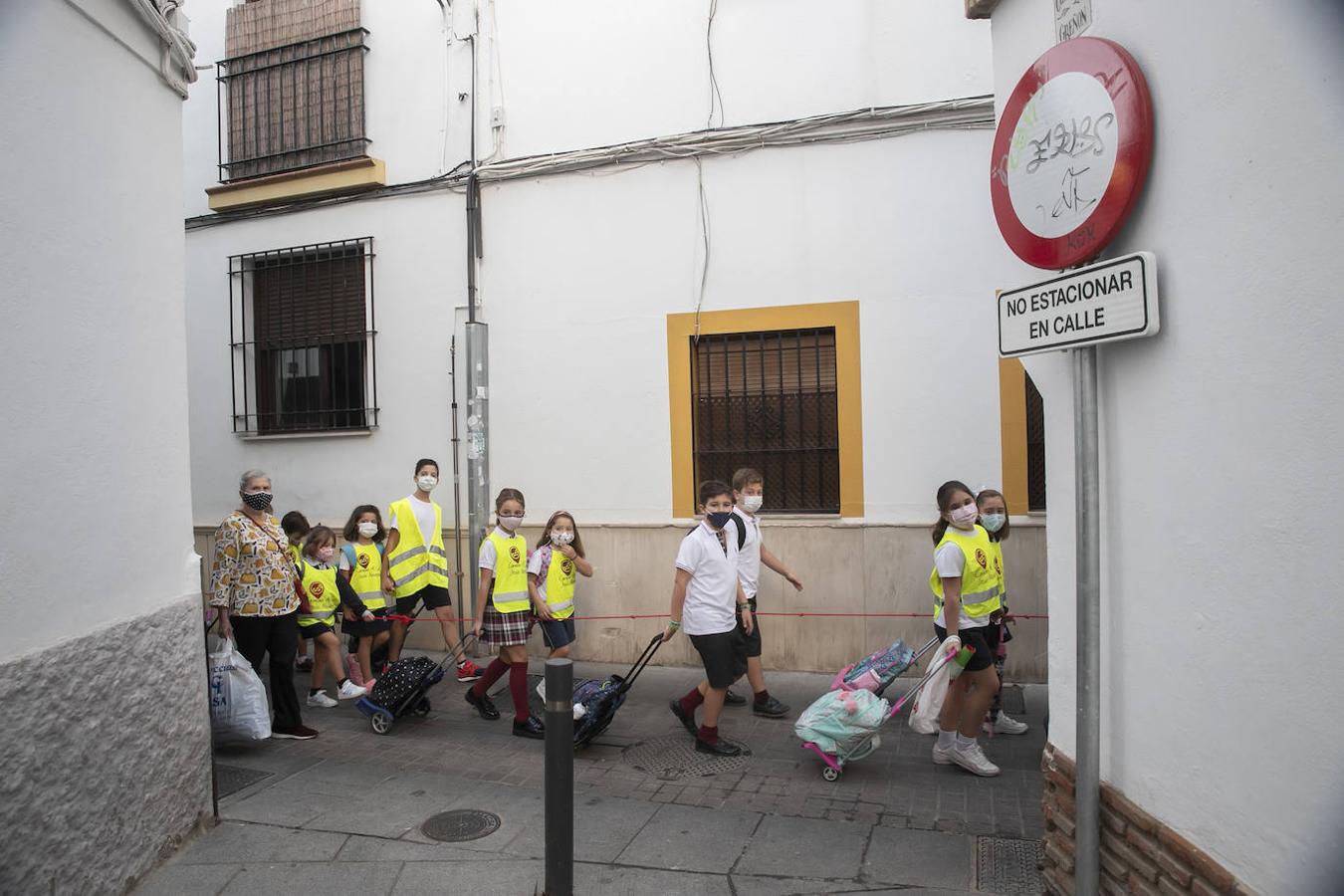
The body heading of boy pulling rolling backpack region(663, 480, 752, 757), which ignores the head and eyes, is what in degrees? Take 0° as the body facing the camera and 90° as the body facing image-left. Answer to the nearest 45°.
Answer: approximately 315°

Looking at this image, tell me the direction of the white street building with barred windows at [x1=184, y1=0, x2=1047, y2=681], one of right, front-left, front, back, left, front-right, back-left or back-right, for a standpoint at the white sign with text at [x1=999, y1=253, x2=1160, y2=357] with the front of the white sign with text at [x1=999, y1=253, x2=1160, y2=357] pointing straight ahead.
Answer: right

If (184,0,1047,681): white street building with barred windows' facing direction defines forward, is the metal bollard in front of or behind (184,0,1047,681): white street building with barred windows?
in front

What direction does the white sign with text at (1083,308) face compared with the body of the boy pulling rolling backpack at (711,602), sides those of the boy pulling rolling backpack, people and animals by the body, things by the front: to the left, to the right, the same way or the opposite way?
to the right

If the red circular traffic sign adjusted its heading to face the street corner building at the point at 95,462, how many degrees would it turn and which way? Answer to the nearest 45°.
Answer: approximately 45° to its right

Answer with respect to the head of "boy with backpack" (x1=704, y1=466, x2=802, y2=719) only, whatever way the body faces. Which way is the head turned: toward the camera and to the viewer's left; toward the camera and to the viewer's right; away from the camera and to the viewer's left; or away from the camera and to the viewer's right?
toward the camera and to the viewer's right

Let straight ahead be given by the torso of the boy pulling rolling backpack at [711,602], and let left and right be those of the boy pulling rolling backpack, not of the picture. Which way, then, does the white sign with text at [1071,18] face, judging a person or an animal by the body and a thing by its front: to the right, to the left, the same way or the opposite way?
to the right

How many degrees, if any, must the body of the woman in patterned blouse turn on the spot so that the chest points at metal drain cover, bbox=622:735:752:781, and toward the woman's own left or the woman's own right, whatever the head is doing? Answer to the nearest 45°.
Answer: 0° — they already face it

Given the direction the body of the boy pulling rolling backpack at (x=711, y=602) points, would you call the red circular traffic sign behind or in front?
in front

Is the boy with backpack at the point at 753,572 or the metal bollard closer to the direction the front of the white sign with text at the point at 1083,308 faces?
the metal bollard

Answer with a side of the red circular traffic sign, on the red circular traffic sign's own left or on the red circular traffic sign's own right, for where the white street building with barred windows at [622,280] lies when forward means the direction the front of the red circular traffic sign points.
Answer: on the red circular traffic sign's own right
